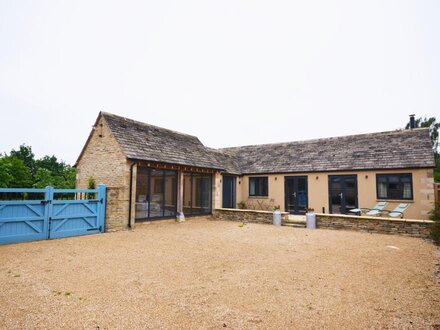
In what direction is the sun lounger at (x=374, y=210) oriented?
to the viewer's left

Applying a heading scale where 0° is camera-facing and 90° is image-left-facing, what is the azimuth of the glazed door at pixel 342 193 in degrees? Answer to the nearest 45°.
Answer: approximately 0°

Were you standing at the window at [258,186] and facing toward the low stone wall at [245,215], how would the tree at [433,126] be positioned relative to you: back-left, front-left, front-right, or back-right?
back-left

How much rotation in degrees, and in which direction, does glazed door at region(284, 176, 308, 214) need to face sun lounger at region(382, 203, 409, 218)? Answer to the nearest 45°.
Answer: approximately 45° to its left

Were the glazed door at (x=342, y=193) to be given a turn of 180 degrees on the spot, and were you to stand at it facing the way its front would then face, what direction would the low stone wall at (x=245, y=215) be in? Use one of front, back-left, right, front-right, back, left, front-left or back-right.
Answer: back-left

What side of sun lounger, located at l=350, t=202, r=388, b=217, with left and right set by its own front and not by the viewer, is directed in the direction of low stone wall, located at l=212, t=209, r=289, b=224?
front

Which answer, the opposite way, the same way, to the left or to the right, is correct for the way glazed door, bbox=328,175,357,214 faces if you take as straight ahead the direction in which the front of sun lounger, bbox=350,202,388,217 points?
to the left

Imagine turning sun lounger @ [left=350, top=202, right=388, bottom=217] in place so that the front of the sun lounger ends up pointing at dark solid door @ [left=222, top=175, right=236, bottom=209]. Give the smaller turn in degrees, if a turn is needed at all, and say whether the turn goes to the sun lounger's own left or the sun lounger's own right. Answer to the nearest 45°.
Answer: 0° — it already faces it

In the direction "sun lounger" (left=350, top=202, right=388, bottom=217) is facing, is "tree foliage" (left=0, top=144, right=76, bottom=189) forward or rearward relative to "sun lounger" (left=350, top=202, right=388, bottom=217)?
forward
